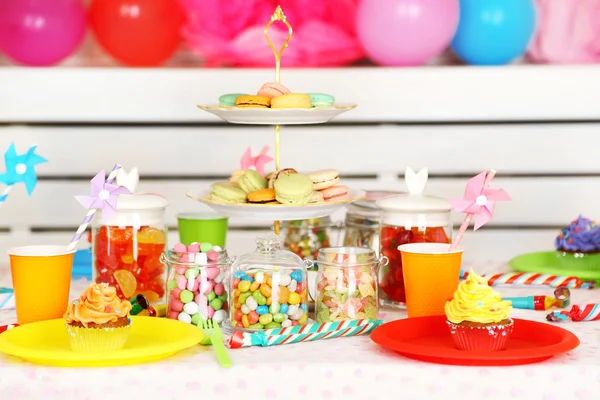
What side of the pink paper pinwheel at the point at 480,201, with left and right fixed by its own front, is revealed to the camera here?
front

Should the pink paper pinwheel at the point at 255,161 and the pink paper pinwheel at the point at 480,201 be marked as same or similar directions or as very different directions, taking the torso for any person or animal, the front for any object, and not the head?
same or similar directions

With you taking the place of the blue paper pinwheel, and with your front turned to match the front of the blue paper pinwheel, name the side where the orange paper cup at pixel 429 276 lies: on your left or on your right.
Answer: on your left

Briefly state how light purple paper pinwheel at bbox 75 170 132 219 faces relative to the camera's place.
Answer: facing the viewer

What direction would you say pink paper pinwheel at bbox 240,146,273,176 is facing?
toward the camera

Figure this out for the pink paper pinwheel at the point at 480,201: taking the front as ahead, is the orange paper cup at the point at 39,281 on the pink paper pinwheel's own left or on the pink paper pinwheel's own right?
on the pink paper pinwheel's own right

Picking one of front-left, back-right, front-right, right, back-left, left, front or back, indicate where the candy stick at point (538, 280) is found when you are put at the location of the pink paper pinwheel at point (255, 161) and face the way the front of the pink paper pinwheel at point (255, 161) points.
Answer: left

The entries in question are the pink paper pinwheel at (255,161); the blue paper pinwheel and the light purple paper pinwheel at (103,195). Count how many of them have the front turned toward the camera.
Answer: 3

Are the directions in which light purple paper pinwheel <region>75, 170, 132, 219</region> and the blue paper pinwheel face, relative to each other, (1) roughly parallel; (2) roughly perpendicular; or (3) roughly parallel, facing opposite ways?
roughly parallel

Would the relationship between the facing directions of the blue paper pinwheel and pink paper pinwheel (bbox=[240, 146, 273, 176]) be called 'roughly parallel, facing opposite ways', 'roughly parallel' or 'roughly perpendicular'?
roughly parallel

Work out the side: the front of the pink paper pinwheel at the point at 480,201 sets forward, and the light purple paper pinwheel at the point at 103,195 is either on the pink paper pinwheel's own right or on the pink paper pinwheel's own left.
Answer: on the pink paper pinwheel's own right
